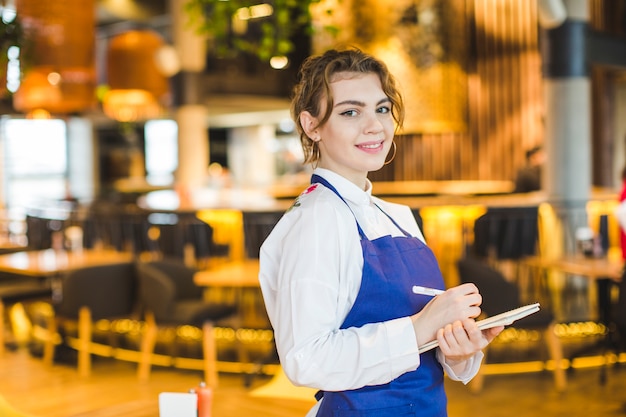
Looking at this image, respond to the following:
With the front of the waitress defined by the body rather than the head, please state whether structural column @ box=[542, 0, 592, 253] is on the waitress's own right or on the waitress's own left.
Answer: on the waitress's own left

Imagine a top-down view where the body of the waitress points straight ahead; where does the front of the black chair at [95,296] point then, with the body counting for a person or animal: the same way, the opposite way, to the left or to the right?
the opposite way

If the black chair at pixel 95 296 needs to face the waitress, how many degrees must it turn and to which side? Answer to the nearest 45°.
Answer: approximately 135° to its left

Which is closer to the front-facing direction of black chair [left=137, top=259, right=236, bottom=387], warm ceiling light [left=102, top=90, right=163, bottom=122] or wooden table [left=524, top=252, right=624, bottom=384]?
the wooden table

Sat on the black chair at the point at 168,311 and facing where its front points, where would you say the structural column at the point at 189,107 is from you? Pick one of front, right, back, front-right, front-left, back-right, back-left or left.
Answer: back-left

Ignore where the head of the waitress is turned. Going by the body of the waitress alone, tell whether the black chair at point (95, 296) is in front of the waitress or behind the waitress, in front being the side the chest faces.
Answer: behind
